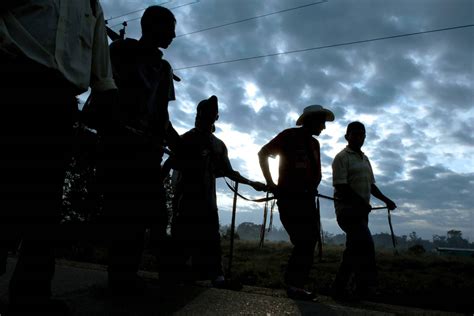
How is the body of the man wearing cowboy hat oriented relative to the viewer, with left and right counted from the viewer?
facing to the right of the viewer

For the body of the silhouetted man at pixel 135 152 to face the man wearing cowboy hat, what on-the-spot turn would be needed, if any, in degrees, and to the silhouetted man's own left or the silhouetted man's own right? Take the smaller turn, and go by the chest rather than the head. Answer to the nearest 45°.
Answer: approximately 45° to the silhouetted man's own left

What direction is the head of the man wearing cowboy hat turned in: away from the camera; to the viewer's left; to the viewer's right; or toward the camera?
to the viewer's right

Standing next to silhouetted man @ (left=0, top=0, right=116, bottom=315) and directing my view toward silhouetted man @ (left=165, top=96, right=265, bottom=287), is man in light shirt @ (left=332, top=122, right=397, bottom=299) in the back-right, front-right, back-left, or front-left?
front-right

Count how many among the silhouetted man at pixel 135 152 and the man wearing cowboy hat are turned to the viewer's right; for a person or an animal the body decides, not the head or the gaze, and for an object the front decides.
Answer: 2

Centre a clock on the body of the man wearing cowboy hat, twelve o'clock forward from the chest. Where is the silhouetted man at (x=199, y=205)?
The silhouetted man is roughly at 6 o'clock from the man wearing cowboy hat.

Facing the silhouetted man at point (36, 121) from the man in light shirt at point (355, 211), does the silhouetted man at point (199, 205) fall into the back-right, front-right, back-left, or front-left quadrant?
front-right

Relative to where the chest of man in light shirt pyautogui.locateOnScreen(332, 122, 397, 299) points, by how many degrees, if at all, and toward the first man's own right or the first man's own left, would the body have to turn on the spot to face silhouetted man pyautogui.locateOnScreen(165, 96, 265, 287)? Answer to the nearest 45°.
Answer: approximately 90° to the first man's own right

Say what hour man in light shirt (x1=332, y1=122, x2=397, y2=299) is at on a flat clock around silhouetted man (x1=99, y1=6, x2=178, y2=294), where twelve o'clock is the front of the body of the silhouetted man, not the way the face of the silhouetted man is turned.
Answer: The man in light shirt is roughly at 11 o'clock from the silhouetted man.

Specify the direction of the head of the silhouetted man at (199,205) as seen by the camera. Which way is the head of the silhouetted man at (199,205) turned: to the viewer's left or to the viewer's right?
to the viewer's right

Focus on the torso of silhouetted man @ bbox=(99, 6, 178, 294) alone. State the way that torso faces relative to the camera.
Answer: to the viewer's right

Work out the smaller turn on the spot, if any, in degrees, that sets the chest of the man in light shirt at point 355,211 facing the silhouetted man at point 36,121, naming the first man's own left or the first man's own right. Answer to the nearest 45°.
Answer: approximately 45° to the first man's own right

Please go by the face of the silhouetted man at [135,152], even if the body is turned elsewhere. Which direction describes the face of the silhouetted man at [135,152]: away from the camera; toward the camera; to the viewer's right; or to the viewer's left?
to the viewer's right
